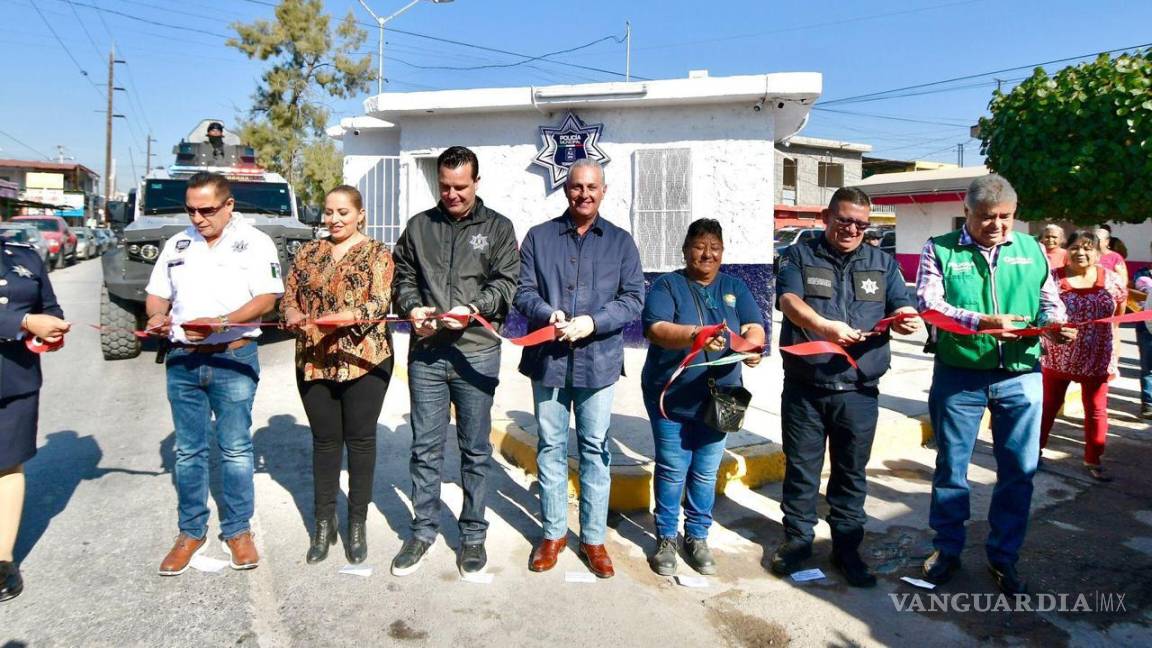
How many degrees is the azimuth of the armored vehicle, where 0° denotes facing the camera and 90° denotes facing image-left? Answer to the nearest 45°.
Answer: approximately 0°

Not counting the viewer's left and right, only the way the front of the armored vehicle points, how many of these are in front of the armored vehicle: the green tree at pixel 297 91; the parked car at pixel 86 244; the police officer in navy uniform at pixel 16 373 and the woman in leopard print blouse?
2

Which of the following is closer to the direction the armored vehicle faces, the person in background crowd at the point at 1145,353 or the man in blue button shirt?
the man in blue button shirt

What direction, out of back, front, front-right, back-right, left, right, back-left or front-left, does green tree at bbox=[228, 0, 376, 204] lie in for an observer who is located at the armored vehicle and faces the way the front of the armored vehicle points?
back

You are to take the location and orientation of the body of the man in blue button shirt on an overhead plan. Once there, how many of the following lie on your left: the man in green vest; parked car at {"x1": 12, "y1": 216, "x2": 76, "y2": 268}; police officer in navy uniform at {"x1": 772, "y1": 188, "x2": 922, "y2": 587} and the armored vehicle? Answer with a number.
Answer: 2

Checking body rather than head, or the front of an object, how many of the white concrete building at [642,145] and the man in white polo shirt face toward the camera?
2

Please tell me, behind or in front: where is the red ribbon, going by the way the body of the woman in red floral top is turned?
in front

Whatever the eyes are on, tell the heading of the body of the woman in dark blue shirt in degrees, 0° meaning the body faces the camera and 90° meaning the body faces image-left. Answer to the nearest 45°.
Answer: approximately 0°

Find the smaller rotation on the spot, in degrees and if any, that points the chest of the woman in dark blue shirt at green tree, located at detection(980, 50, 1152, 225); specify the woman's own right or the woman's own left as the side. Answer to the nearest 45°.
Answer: approximately 135° to the woman's own left
